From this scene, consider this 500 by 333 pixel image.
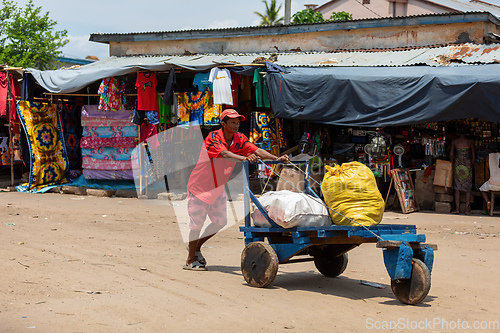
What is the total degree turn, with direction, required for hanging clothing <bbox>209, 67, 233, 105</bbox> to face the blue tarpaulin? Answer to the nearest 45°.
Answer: approximately 90° to its left

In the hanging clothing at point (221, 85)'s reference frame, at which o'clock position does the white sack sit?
The white sack is roughly at 12 o'clock from the hanging clothing.

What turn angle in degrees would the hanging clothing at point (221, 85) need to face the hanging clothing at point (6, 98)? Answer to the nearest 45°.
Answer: approximately 135° to its right

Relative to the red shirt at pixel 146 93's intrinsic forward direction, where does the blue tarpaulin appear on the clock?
The blue tarpaulin is roughly at 10 o'clock from the red shirt.

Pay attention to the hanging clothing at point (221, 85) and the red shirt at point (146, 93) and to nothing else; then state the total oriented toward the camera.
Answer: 2

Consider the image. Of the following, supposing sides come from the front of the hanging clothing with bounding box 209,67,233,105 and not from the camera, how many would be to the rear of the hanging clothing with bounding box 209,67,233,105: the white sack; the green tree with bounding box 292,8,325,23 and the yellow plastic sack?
1

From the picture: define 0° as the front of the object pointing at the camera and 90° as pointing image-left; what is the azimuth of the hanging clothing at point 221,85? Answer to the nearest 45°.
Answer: approximately 0°

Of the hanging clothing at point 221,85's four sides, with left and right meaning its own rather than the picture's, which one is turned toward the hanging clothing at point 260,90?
left
